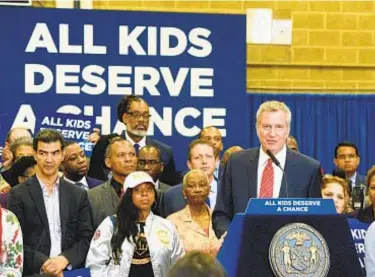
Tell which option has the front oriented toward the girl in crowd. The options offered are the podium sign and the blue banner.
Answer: the blue banner

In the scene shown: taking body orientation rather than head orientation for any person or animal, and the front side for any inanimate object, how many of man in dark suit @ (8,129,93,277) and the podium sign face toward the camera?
2

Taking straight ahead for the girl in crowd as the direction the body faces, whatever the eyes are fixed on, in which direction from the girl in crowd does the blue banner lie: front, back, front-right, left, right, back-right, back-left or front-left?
back

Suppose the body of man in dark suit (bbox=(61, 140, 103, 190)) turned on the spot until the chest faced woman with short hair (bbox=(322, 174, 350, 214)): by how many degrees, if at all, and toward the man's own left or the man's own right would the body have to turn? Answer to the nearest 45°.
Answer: approximately 45° to the man's own left

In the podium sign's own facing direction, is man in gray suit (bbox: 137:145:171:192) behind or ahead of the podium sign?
behind

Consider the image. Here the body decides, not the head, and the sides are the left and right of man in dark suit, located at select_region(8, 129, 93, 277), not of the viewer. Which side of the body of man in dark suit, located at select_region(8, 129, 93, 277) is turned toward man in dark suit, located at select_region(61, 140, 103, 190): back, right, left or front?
back
